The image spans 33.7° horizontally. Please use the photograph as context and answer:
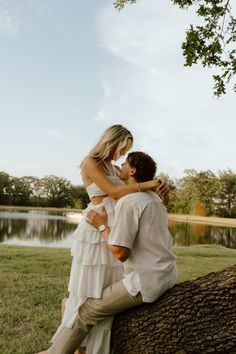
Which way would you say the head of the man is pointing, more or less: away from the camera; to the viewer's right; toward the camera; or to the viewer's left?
to the viewer's left

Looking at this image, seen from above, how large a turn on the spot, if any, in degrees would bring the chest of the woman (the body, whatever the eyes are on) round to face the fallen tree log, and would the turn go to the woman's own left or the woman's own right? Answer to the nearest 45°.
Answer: approximately 45° to the woman's own right

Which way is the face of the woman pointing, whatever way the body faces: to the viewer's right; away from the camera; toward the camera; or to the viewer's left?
to the viewer's right

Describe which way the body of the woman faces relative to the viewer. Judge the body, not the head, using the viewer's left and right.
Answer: facing to the right of the viewer
